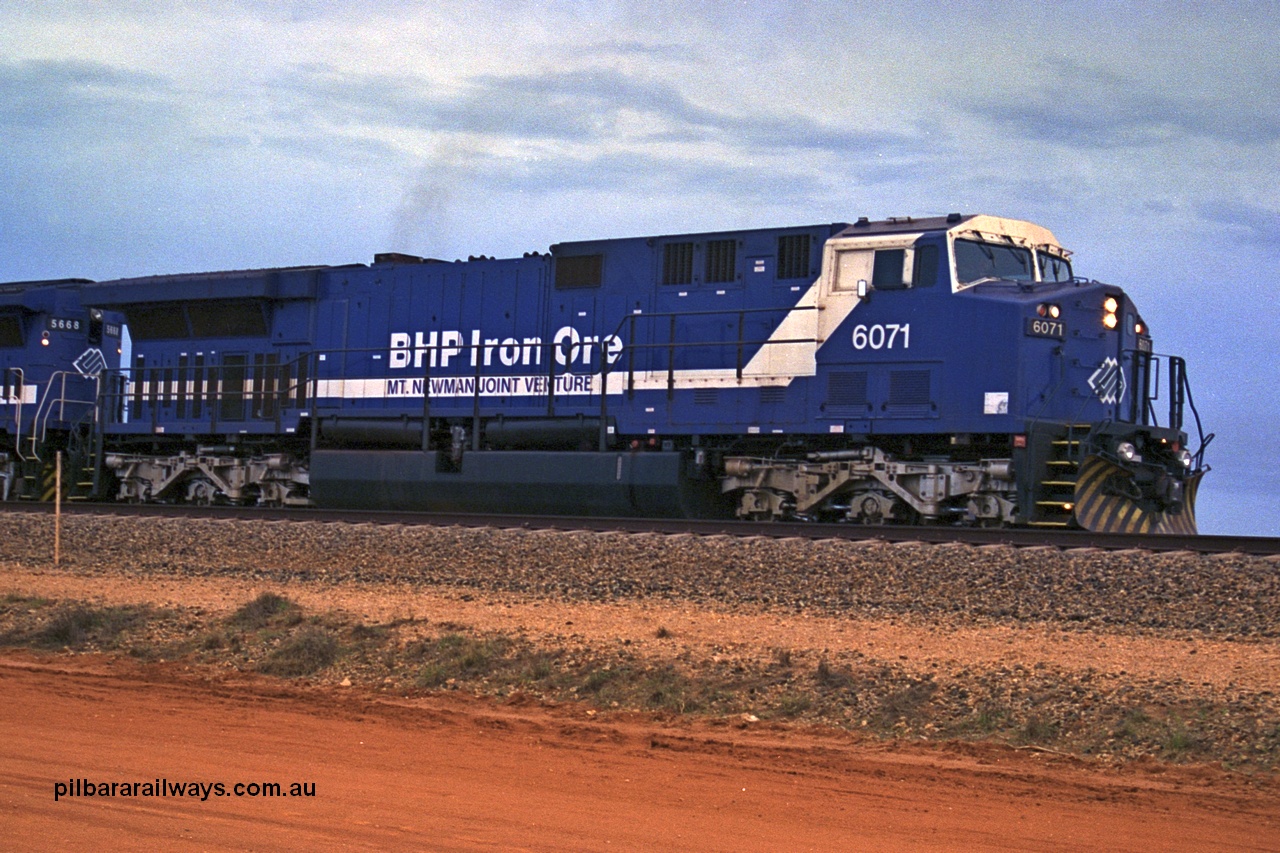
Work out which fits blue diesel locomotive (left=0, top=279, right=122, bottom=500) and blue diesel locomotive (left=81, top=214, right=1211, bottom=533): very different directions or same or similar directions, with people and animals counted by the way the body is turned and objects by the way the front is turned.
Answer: same or similar directions

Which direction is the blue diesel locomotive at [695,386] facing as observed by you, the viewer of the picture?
facing the viewer and to the right of the viewer

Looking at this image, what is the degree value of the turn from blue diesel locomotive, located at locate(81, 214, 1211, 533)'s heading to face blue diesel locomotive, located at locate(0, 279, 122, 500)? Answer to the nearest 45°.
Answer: approximately 180°

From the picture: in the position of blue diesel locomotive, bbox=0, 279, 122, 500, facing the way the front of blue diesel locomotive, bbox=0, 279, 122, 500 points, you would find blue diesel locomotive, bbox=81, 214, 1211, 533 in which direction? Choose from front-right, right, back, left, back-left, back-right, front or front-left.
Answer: front

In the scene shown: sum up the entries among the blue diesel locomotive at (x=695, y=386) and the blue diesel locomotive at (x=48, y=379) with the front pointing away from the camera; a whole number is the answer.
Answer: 0
